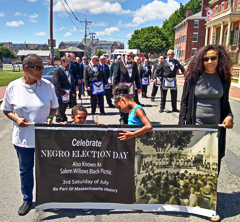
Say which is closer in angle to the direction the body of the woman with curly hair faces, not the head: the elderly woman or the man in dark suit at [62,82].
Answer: the elderly woman

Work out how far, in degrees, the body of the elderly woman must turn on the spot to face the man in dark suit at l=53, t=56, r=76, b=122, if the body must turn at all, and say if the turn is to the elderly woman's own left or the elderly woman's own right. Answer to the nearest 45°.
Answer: approximately 180°

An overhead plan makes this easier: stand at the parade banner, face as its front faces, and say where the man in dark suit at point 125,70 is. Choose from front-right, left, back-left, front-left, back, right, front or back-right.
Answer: back

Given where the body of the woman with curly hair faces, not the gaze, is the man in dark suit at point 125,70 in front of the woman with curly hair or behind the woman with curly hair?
behind

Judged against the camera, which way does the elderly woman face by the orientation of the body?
toward the camera

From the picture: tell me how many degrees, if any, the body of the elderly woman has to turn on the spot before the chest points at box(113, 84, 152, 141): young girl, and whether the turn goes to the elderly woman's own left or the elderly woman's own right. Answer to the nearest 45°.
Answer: approximately 90° to the elderly woman's own left

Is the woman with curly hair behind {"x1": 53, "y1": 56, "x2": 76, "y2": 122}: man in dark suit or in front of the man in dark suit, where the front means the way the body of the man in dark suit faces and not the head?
in front

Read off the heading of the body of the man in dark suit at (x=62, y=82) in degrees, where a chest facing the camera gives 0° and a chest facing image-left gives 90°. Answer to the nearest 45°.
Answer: approximately 315°

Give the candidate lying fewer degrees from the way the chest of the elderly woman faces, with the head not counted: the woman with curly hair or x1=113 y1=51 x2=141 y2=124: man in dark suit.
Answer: the woman with curly hair

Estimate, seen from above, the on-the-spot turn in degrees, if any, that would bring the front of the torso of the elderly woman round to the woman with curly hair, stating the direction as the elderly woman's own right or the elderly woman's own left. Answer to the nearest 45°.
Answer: approximately 90° to the elderly woman's own left

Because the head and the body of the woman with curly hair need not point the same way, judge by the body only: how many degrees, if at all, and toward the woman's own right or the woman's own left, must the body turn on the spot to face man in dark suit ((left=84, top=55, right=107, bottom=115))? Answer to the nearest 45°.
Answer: approximately 135° to the woman's own right

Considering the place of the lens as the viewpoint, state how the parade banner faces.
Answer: facing the viewer

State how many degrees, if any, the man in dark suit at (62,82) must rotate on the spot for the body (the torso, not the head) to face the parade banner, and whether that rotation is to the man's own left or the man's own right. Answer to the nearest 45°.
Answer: approximately 45° to the man's own right

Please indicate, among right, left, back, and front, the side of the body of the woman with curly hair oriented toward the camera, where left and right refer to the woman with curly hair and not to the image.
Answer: front

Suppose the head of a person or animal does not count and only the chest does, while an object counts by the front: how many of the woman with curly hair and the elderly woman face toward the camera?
2
